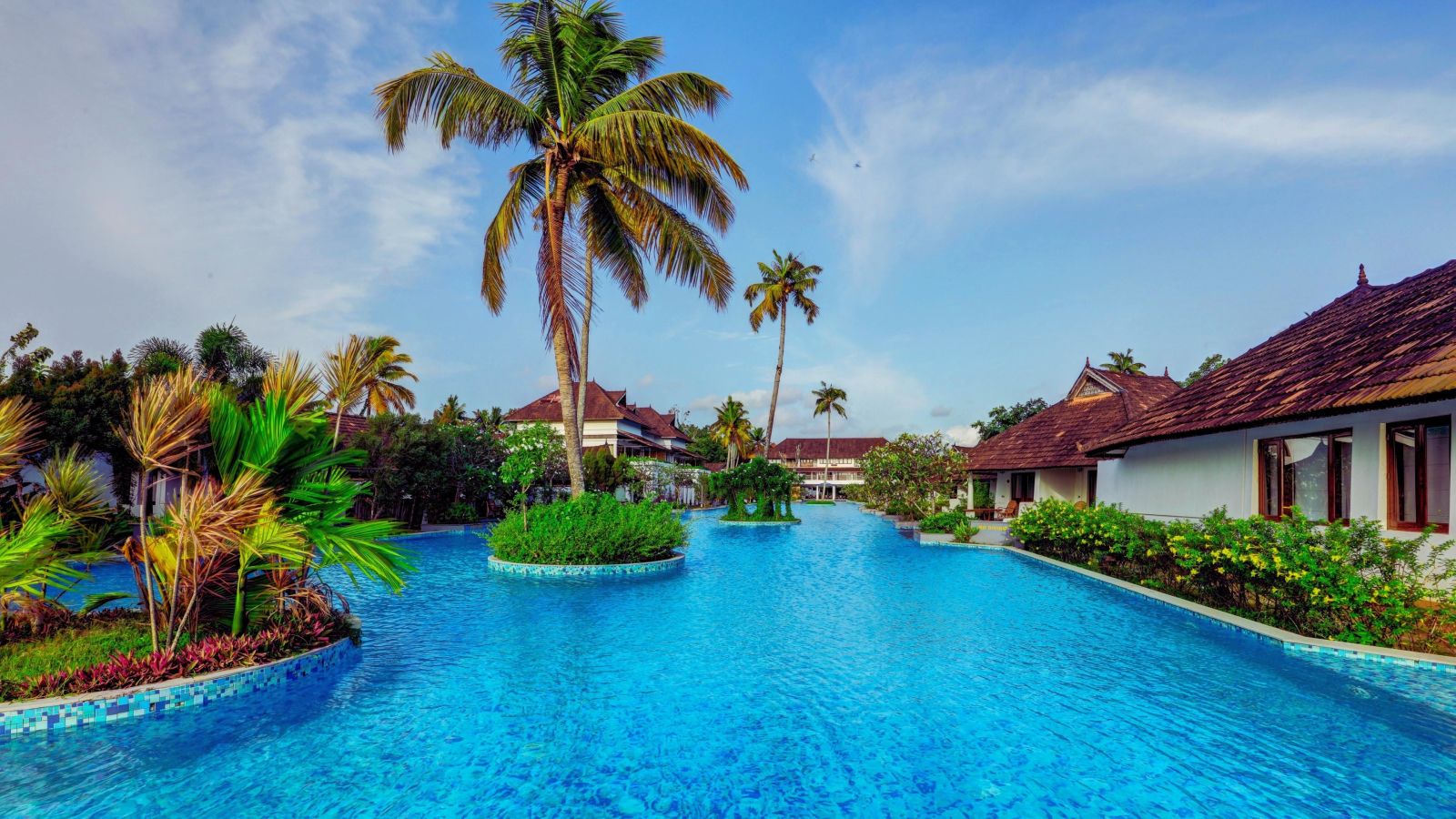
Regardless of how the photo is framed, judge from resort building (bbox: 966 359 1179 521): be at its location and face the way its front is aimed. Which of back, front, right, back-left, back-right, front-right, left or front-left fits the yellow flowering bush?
front-left

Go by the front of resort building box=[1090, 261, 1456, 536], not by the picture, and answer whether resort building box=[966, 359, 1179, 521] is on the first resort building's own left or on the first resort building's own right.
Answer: on the first resort building's own right

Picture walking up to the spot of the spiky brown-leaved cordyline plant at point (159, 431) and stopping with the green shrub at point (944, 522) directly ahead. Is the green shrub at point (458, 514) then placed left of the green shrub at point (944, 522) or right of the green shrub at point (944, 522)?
left

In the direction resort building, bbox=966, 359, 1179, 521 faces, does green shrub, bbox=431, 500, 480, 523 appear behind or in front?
in front

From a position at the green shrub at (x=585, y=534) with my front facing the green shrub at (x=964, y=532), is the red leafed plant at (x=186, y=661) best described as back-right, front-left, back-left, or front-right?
back-right

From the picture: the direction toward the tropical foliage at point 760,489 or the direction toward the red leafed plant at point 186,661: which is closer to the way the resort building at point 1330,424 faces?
the red leafed plant

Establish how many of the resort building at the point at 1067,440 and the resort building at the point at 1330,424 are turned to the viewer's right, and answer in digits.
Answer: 0

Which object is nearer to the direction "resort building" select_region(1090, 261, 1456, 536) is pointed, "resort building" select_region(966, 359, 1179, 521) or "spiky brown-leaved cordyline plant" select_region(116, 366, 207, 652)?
the spiky brown-leaved cordyline plant

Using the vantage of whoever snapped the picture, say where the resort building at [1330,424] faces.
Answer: facing the viewer and to the left of the viewer

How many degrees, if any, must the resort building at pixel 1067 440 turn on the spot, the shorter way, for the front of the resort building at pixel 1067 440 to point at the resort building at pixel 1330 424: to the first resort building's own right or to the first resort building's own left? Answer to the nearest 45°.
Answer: approximately 45° to the first resort building's own left

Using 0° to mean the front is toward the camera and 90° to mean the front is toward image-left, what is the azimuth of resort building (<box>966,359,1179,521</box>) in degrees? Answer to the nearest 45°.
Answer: approximately 45°
